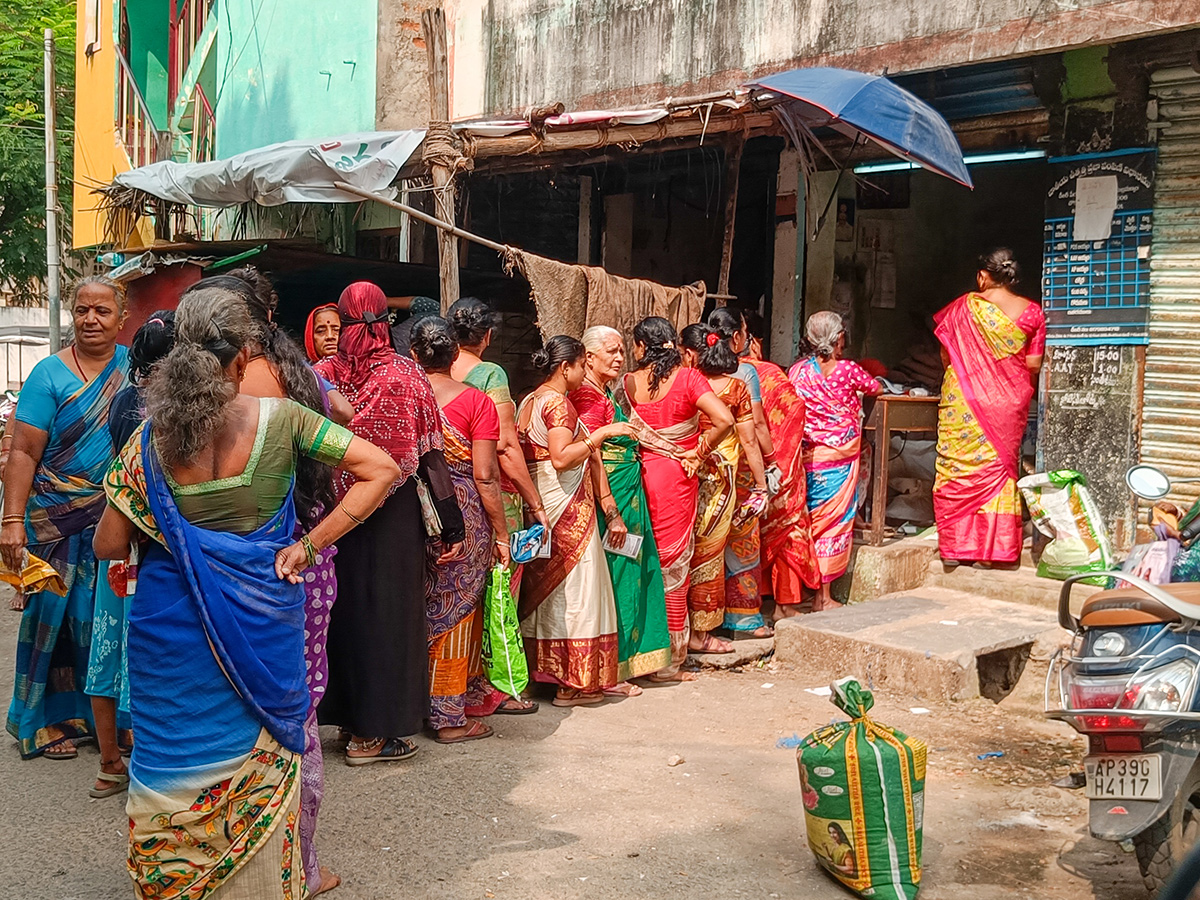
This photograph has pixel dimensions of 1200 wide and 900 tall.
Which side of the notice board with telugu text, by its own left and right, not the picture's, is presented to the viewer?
front

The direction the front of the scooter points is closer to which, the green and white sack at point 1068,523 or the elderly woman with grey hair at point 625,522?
the green and white sack

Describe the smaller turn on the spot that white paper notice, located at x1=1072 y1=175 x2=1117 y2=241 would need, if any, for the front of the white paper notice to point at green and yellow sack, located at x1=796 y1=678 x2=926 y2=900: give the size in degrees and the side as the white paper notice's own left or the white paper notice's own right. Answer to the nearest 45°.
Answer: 0° — it already faces it

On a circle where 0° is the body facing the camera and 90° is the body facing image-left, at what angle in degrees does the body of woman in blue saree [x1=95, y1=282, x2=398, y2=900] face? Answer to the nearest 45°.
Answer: approximately 180°

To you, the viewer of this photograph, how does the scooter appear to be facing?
facing away from the viewer and to the right of the viewer

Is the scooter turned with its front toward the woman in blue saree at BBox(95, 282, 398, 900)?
no

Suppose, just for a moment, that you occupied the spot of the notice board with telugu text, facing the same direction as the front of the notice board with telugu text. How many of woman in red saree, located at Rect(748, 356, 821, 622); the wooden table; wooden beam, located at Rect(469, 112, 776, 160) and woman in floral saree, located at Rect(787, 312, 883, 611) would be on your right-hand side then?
4

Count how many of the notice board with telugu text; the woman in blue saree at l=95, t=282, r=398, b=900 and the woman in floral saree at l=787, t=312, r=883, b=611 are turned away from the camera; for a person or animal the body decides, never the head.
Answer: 2

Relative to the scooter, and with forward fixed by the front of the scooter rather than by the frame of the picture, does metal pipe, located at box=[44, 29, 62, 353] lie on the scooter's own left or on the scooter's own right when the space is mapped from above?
on the scooter's own left

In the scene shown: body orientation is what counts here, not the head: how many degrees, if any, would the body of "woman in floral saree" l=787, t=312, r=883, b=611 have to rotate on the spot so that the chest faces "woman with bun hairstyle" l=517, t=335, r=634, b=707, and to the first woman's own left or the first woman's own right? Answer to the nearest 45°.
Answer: approximately 135° to the first woman's own left

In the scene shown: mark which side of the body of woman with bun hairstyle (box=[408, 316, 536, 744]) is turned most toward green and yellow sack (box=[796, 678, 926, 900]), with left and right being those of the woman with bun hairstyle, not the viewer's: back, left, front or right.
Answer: right

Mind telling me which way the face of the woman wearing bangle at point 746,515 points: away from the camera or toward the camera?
away from the camera

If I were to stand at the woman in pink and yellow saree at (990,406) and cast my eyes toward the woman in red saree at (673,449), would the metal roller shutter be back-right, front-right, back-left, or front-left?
back-left

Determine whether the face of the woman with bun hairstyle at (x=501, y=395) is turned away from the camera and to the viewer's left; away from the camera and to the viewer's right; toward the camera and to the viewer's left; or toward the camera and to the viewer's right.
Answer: away from the camera and to the viewer's right

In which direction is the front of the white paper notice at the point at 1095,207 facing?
toward the camera

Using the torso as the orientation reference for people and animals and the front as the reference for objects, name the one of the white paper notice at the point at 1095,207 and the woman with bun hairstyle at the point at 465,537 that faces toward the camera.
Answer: the white paper notice

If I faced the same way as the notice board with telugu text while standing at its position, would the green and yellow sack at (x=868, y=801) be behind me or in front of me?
in front

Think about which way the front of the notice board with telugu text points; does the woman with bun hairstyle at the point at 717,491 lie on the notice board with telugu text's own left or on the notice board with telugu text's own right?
on the notice board with telugu text's own right

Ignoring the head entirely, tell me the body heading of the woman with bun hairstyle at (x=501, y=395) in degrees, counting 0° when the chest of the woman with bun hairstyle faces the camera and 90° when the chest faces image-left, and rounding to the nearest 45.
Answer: approximately 225°

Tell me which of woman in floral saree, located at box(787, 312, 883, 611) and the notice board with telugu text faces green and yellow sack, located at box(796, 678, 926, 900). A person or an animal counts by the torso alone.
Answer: the notice board with telugu text

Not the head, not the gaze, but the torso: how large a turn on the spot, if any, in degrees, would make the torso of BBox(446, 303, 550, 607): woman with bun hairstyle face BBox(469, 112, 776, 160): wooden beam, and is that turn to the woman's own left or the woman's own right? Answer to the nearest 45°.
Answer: approximately 45° to the woman's own left
